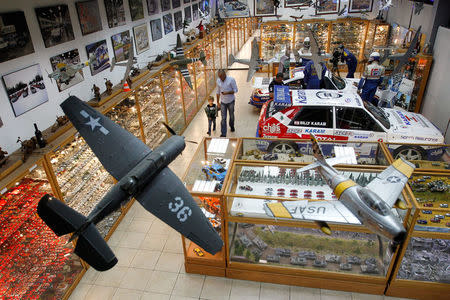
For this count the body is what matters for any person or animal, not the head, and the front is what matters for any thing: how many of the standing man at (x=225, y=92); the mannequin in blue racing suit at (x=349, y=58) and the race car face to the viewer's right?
1

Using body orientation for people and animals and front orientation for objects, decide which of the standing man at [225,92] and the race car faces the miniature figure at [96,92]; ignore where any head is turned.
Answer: the standing man

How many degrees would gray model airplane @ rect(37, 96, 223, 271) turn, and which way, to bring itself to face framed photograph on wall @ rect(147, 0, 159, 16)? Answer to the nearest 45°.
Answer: approximately 45° to its left

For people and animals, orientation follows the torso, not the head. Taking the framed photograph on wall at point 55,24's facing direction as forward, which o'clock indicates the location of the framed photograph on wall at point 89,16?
the framed photograph on wall at point 89,16 is roughly at 9 o'clock from the framed photograph on wall at point 55,24.

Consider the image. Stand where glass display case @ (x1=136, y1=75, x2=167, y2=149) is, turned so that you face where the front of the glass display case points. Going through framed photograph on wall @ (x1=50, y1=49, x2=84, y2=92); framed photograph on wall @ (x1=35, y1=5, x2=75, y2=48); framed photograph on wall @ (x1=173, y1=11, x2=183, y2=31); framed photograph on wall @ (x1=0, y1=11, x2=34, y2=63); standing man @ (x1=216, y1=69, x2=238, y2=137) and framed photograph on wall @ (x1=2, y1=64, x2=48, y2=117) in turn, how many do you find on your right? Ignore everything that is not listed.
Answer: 4

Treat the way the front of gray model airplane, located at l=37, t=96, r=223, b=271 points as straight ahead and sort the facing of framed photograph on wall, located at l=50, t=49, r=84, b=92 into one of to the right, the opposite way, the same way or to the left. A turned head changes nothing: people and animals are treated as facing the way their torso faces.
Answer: to the right

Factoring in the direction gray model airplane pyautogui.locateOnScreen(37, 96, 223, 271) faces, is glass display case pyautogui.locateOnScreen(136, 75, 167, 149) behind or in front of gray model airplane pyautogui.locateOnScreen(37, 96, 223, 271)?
in front

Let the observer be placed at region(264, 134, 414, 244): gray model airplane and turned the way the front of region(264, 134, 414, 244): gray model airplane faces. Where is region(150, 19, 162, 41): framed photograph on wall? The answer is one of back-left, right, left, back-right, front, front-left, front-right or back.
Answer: back

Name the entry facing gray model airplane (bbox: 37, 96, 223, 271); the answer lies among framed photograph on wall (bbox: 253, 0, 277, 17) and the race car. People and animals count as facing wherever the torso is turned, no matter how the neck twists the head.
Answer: the framed photograph on wall

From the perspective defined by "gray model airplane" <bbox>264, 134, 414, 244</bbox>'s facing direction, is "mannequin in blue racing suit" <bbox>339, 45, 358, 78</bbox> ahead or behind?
behind

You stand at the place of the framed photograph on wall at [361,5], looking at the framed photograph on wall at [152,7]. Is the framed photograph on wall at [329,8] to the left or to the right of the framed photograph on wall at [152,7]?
right
